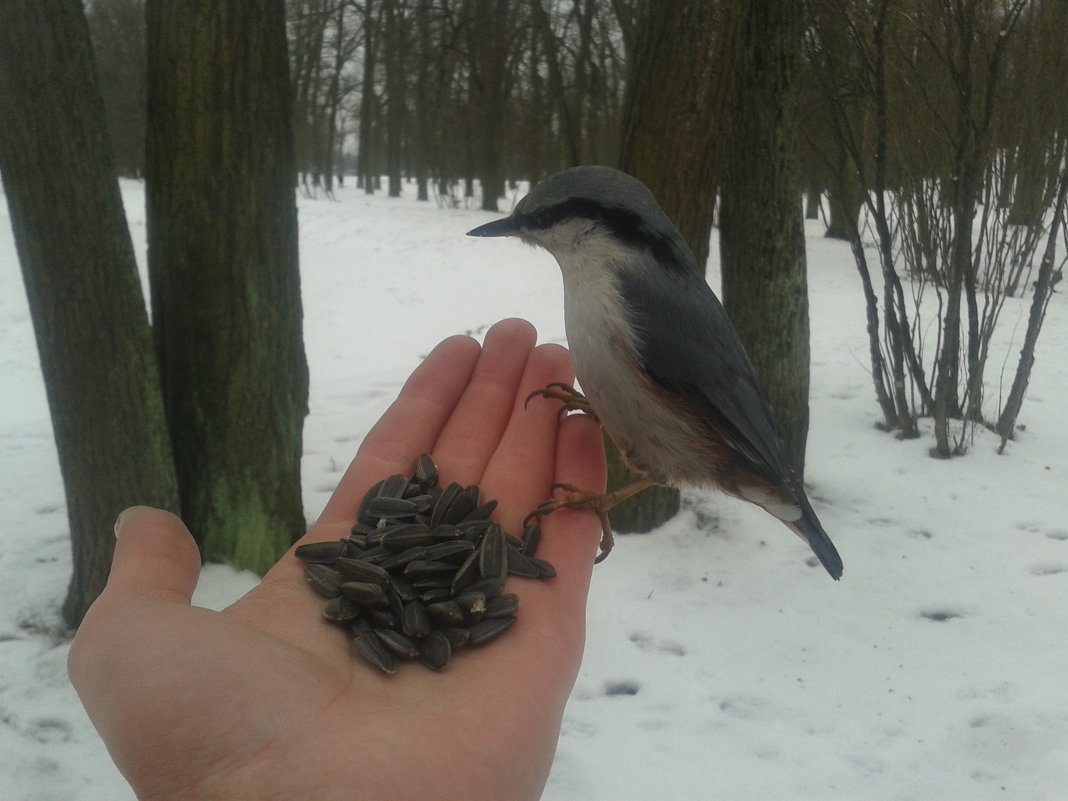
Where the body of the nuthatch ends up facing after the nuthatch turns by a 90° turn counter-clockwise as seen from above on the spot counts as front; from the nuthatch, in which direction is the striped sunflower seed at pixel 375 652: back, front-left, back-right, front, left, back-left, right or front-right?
front-right

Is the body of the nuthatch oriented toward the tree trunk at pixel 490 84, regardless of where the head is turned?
no

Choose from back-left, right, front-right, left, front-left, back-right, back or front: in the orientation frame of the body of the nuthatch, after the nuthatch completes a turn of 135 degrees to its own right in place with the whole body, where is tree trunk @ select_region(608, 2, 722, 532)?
front-left

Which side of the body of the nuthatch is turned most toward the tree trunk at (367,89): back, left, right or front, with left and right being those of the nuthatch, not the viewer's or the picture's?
right

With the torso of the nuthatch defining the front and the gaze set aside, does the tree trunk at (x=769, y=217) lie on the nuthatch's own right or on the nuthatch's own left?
on the nuthatch's own right

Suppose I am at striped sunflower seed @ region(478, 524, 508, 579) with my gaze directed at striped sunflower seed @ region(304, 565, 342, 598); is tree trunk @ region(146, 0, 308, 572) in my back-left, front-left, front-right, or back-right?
front-right

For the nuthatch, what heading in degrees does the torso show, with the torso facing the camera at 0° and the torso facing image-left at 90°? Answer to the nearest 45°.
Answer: approximately 90°

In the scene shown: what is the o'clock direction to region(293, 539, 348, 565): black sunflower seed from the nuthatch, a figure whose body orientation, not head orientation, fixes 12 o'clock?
The black sunflower seed is roughly at 11 o'clock from the nuthatch.

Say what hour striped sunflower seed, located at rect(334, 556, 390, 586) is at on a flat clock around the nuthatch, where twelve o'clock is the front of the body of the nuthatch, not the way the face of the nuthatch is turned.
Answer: The striped sunflower seed is roughly at 11 o'clock from the nuthatch.

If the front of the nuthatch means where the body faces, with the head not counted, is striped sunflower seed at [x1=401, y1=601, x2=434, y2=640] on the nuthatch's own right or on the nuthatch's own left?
on the nuthatch's own left

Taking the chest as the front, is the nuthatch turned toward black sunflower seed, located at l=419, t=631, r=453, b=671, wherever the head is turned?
no

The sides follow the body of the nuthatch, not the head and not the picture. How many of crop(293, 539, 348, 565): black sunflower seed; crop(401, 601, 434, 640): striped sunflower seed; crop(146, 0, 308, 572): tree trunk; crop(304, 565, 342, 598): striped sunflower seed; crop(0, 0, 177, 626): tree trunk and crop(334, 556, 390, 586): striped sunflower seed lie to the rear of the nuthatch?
0
